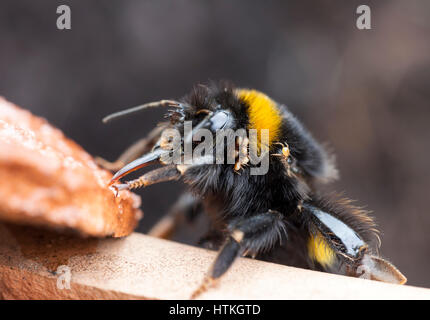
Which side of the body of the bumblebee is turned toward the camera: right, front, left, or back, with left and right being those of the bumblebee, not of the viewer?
left
